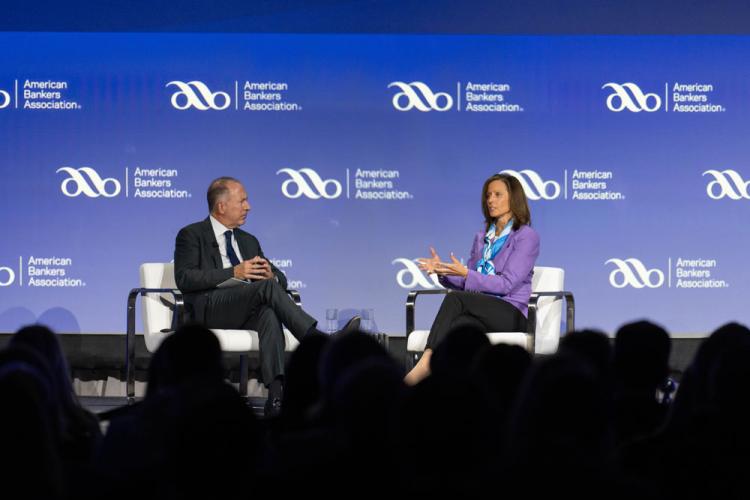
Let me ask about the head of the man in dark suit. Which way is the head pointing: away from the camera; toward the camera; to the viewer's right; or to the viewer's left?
to the viewer's right

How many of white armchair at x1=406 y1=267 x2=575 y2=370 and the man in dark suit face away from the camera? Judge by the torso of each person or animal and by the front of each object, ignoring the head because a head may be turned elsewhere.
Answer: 0

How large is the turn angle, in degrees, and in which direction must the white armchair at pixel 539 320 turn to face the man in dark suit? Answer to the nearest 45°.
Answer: approximately 45° to its right

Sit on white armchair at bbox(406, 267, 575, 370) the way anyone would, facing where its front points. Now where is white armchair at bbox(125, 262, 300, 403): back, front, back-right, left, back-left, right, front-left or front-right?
front-right

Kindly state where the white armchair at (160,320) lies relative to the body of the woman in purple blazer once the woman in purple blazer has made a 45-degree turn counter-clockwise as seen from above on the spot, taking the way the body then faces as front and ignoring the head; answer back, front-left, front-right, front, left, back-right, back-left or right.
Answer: right

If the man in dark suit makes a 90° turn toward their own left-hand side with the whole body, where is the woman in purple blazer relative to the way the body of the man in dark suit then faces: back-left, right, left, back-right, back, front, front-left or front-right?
front-right

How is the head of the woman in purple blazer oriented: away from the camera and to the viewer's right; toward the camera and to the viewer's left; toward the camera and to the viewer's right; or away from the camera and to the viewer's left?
toward the camera and to the viewer's left

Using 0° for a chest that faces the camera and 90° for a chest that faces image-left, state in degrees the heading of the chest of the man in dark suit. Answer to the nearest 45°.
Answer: approximately 315°

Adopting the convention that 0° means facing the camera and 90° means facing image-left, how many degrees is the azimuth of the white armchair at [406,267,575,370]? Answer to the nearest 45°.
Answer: approximately 45°

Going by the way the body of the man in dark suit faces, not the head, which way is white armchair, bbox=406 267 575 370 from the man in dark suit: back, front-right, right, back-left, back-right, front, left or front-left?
front-left

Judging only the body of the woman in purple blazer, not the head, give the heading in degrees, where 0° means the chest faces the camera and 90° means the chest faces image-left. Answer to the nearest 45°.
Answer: approximately 45°
